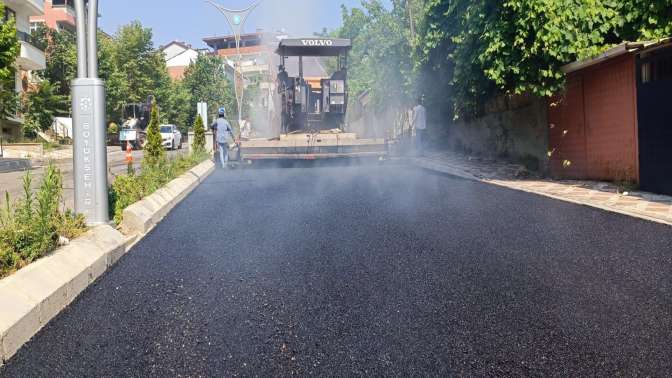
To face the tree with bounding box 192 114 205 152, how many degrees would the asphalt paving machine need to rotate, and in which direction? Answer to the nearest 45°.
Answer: approximately 45° to its left

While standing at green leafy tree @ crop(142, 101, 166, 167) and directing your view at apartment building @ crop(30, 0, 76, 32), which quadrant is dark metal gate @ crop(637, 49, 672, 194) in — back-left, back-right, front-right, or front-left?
back-right

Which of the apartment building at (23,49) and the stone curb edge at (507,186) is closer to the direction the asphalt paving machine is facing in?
the apartment building

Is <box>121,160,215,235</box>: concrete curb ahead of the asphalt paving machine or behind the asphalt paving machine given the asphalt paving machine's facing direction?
behind

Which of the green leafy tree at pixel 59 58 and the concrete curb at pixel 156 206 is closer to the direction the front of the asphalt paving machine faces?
the green leafy tree

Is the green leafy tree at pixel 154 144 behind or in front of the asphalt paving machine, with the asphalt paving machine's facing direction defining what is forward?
behind

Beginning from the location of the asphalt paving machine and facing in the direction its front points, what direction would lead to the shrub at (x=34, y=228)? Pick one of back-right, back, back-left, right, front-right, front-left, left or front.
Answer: back

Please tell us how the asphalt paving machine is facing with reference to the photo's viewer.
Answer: facing away from the viewer
